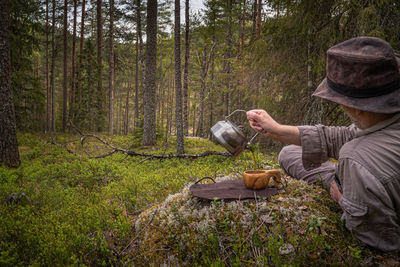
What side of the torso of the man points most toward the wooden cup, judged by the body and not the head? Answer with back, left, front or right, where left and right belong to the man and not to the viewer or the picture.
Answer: front

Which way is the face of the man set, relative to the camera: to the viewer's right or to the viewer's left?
to the viewer's left

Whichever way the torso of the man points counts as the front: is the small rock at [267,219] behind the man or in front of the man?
in front

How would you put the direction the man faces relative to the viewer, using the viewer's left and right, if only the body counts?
facing away from the viewer and to the left of the viewer
